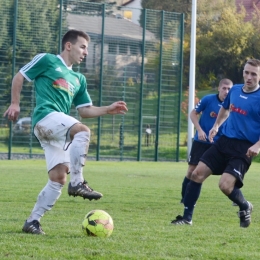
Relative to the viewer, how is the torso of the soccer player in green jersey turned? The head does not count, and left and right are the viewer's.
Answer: facing the viewer and to the right of the viewer

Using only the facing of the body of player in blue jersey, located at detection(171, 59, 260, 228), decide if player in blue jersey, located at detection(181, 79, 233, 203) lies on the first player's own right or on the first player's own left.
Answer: on the first player's own right

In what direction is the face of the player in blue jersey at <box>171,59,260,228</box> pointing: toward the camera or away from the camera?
toward the camera

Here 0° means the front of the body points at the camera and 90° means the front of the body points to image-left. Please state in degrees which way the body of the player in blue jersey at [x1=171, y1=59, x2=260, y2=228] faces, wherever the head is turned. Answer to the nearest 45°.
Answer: approximately 45°

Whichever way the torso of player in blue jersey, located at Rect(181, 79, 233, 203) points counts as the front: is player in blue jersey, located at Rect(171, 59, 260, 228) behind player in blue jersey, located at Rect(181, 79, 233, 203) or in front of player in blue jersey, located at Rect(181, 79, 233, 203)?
in front

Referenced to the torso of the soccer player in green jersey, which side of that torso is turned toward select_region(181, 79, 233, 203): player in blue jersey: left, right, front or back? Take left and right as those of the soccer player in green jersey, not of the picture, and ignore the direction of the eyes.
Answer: left

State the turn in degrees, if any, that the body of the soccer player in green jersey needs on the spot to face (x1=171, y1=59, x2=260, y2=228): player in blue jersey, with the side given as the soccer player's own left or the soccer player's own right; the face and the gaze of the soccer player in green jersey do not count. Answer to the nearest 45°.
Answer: approximately 90° to the soccer player's own left

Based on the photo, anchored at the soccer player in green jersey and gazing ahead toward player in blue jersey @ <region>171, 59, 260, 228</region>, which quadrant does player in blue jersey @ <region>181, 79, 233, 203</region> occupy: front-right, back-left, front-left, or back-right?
front-left

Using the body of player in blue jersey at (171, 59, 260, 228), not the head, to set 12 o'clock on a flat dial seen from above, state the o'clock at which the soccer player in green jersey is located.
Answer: The soccer player in green jersey is roughly at 12 o'clock from the player in blue jersey.
